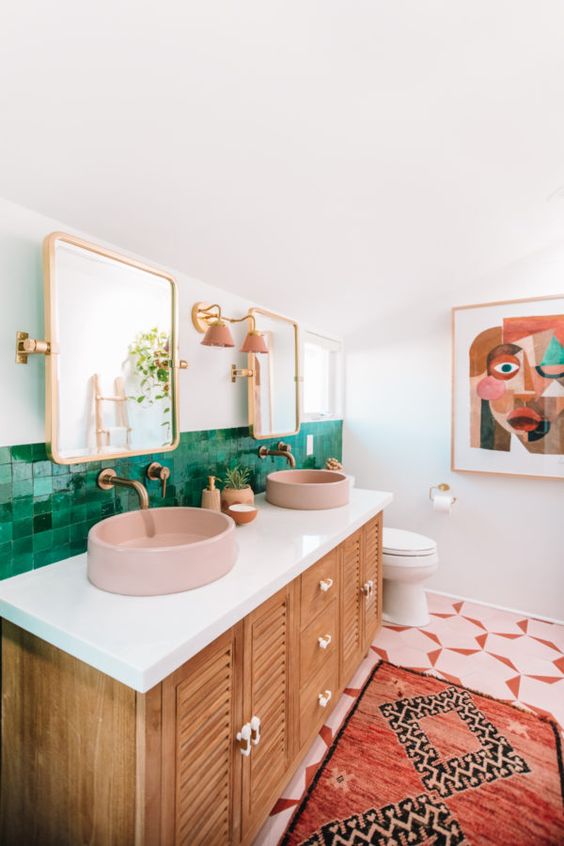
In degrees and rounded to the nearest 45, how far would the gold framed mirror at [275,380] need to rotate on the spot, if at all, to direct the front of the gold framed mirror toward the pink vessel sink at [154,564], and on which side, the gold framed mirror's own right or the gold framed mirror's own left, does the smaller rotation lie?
approximately 45° to the gold framed mirror's own right

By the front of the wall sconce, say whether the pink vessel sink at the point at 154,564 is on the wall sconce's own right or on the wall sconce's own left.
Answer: on the wall sconce's own right

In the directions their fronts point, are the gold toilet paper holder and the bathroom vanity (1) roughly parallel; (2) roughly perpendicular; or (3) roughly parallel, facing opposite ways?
roughly perpendicular

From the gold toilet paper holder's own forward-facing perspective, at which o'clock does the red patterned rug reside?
The red patterned rug is roughly at 12 o'clock from the gold toilet paper holder.

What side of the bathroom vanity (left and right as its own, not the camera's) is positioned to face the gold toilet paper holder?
left
